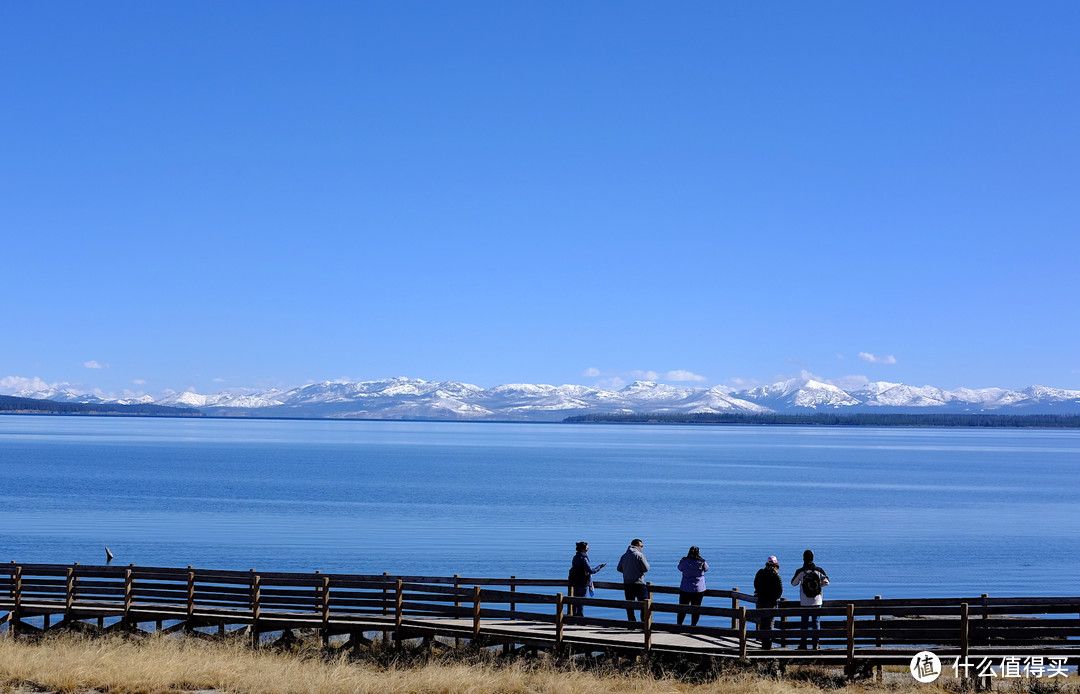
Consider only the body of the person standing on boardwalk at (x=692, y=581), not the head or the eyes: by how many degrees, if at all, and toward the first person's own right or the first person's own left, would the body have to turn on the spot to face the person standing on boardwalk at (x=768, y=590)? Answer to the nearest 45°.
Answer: approximately 135° to the first person's own right

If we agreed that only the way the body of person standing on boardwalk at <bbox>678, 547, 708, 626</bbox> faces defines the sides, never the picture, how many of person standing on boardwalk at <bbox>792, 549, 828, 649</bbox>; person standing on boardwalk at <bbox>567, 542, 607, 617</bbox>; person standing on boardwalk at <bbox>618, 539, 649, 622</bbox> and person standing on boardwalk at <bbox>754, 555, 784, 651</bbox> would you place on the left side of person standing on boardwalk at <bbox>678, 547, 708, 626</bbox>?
2

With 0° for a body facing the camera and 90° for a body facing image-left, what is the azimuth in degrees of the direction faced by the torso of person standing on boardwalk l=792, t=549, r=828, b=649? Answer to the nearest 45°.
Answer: approximately 180°

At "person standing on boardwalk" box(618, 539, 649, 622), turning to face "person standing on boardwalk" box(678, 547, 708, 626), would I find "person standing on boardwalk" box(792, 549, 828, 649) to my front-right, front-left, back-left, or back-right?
front-right

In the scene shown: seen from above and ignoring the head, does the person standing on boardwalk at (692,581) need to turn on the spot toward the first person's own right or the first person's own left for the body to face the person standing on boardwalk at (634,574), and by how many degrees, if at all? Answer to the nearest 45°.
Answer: approximately 90° to the first person's own left

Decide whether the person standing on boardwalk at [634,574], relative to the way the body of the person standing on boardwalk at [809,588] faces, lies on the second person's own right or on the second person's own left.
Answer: on the second person's own left

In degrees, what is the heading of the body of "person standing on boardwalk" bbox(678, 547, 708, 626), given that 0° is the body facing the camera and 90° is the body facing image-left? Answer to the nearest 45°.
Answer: approximately 180°

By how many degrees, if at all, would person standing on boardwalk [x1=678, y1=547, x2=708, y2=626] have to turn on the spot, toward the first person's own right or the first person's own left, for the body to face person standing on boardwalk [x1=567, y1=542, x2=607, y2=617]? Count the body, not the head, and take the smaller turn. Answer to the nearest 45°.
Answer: approximately 90° to the first person's own left

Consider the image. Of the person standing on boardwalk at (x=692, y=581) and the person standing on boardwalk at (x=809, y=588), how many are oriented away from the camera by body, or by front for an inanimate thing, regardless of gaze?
2

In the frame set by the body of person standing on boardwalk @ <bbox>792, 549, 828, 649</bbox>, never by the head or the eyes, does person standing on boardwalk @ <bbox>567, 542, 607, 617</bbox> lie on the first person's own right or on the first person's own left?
on the first person's own left

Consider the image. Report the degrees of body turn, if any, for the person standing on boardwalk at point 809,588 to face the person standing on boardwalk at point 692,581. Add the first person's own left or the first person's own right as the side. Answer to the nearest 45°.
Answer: approximately 45° to the first person's own left
